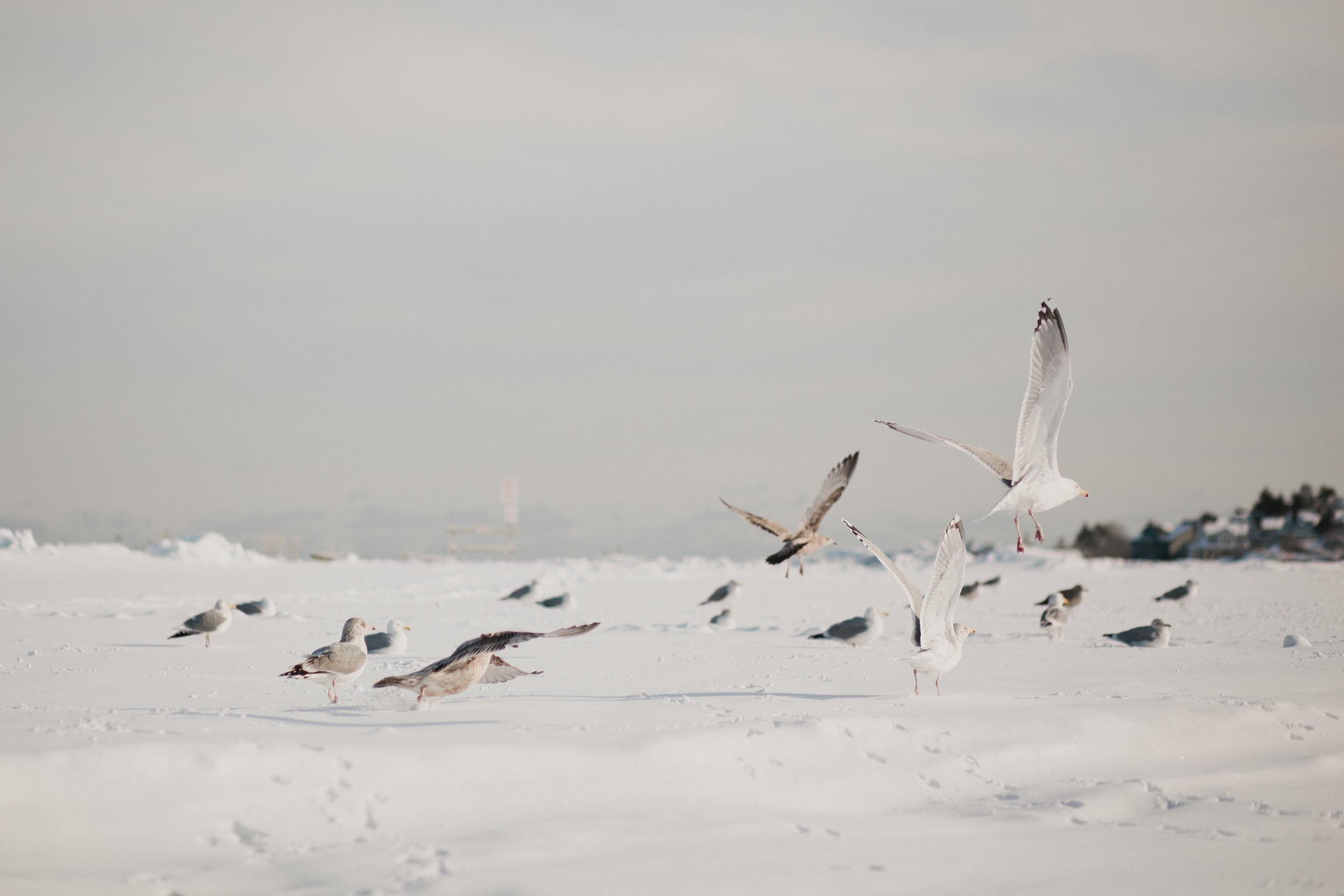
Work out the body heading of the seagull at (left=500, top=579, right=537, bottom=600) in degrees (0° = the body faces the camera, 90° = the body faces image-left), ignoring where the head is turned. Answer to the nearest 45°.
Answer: approximately 270°

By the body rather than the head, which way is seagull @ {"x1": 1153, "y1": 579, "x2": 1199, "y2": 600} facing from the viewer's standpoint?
to the viewer's right

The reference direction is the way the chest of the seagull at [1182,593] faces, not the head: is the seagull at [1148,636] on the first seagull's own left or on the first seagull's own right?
on the first seagull's own right

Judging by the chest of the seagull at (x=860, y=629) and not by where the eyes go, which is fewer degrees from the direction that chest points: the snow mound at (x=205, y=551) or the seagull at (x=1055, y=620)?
the seagull

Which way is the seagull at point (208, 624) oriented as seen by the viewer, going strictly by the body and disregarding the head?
to the viewer's right

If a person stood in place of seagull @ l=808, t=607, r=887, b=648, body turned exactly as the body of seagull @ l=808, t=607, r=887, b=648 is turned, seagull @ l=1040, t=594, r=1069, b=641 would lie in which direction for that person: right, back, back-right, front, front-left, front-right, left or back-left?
front-left

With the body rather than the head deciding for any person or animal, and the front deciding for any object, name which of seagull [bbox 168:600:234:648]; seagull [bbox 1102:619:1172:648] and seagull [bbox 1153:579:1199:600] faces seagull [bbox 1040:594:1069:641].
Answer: seagull [bbox 168:600:234:648]

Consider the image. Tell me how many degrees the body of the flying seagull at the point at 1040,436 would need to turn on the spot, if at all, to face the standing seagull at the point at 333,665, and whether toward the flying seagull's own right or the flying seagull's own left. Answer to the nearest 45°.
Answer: approximately 180°

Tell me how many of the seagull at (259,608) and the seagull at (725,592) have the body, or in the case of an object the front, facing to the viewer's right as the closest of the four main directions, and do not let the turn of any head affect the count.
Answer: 2

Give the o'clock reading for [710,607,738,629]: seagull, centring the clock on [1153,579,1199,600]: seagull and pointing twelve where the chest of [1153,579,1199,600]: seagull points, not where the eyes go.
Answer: [710,607,738,629]: seagull is roughly at 4 o'clock from [1153,579,1199,600]: seagull.

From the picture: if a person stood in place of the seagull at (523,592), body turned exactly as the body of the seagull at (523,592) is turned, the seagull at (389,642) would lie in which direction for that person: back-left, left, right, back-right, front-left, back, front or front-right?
right
